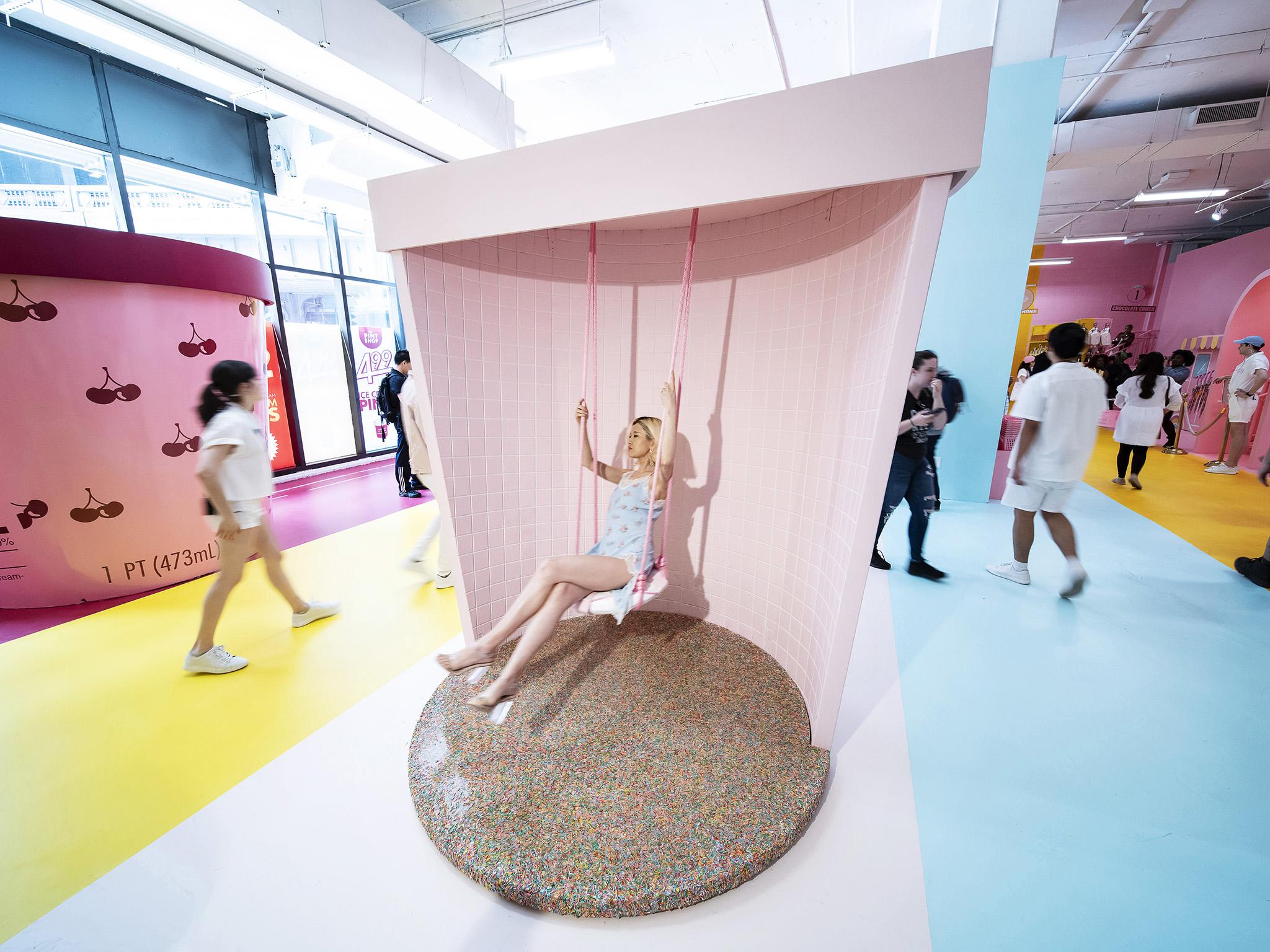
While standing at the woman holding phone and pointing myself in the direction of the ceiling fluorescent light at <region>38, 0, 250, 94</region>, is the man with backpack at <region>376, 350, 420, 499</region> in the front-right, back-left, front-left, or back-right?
front-right

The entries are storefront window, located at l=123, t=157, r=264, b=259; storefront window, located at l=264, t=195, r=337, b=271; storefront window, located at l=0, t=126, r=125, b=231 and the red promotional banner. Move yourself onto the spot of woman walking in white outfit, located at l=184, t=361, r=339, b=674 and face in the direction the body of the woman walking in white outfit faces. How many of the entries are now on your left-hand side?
4

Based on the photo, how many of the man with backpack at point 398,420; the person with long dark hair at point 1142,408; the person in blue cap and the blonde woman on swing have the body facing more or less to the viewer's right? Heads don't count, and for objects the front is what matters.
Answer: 1

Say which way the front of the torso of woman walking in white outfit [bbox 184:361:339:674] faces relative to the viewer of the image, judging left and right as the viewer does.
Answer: facing to the right of the viewer

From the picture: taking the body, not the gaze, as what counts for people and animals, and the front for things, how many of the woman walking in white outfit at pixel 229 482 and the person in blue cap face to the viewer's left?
1

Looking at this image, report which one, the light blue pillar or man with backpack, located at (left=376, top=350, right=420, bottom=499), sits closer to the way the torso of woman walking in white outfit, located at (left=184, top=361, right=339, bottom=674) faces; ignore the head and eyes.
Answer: the light blue pillar

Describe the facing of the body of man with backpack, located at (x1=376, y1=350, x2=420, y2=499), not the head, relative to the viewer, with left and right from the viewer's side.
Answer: facing to the right of the viewer

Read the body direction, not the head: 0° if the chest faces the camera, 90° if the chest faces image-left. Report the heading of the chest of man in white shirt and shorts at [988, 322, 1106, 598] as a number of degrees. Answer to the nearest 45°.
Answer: approximately 135°

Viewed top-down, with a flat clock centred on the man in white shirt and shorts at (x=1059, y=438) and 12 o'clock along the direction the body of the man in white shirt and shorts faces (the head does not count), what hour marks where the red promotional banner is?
The red promotional banner is roughly at 10 o'clock from the man in white shirt and shorts.

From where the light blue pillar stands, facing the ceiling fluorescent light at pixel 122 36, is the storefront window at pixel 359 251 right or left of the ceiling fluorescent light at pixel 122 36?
right

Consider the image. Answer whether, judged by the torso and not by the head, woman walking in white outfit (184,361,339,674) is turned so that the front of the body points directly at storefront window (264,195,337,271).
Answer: no

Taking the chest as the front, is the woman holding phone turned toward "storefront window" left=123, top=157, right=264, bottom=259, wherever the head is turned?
no

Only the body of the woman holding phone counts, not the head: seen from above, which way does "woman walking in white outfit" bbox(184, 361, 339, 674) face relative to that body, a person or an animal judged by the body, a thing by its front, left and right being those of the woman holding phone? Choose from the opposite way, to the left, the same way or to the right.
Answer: to the left

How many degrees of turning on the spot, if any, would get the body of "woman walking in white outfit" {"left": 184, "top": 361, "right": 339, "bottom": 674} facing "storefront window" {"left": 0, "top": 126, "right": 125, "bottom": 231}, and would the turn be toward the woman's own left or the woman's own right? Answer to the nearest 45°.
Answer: approximately 90° to the woman's own left

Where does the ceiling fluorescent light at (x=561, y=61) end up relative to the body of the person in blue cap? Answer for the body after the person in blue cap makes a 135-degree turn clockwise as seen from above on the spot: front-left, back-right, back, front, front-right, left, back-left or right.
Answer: back

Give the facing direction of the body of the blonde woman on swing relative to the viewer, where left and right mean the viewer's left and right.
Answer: facing the viewer and to the left of the viewer
